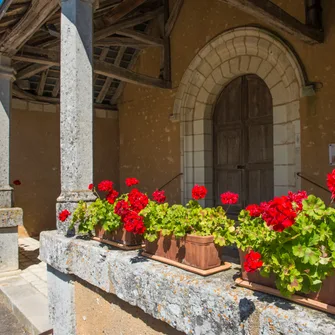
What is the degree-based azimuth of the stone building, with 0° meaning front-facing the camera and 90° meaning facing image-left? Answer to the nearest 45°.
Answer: approximately 45°
